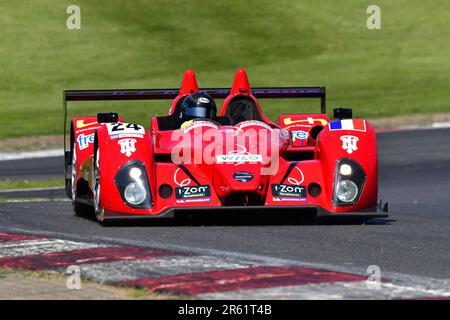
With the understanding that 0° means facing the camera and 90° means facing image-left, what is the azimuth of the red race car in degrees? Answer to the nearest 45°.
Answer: approximately 0°
